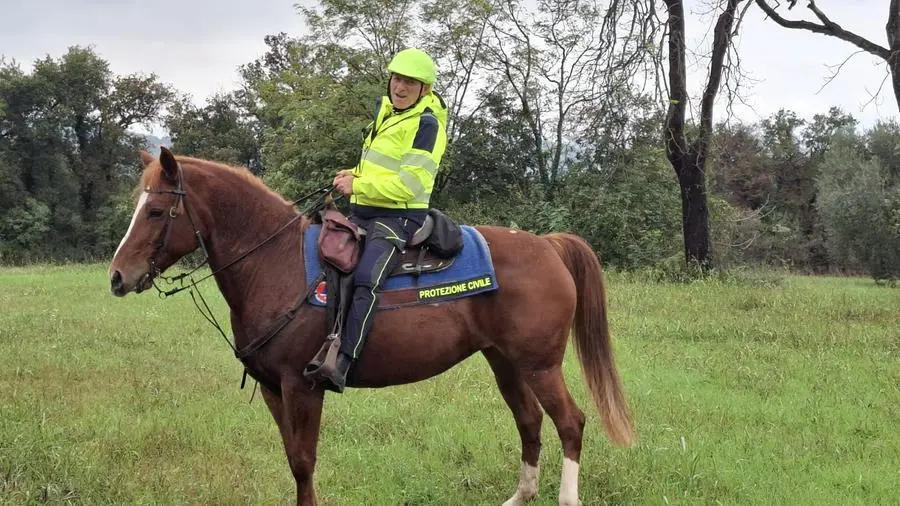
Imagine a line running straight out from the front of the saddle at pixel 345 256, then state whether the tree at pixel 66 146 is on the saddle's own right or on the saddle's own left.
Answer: on the saddle's own right

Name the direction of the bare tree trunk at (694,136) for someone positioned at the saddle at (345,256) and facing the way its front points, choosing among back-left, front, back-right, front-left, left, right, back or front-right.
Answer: back-right

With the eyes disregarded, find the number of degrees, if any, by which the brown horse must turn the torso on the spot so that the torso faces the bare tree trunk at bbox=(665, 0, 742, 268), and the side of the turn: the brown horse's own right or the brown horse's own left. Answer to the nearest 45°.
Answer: approximately 135° to the brown horse's own right

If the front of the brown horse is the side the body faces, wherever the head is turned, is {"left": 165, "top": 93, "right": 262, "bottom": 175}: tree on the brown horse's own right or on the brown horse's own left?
on the brown horse's own right

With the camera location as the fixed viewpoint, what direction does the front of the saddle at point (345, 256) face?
facing to the left of the viewer

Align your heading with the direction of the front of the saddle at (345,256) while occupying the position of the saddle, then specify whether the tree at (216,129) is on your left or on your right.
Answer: on your right

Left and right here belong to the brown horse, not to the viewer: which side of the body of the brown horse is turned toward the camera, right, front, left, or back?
left
